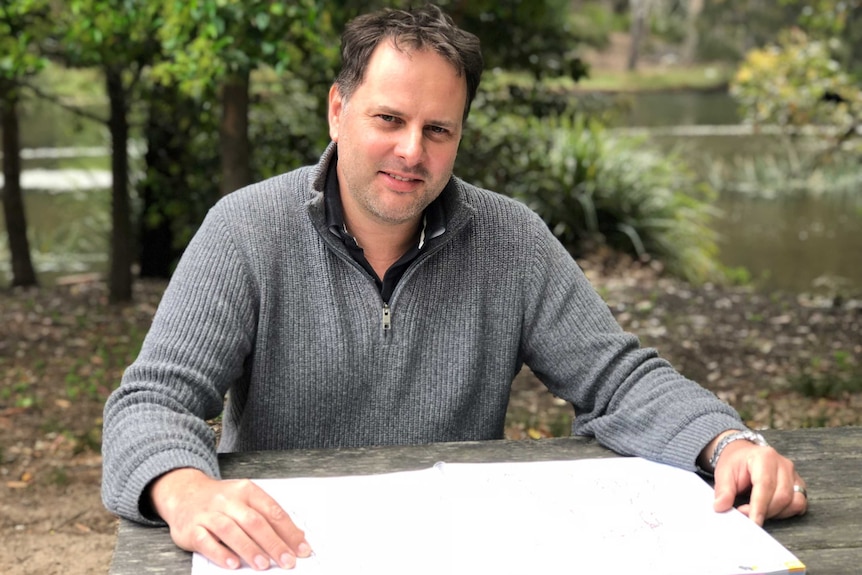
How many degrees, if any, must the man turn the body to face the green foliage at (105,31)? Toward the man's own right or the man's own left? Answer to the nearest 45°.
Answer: approximately 135° to the man's own right

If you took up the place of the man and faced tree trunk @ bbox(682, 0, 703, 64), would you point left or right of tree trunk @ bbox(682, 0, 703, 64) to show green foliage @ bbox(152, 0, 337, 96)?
left

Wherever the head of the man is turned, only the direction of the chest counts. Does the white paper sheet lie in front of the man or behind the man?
in front

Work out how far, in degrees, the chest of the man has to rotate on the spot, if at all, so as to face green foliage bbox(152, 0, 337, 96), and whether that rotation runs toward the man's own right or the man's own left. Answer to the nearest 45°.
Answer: approximately 180°

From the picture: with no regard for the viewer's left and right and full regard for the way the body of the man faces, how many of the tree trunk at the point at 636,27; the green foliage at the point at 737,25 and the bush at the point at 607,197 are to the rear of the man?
3

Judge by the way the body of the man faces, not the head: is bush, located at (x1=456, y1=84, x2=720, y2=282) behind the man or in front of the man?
behind

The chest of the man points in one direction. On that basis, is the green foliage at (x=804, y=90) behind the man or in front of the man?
behind

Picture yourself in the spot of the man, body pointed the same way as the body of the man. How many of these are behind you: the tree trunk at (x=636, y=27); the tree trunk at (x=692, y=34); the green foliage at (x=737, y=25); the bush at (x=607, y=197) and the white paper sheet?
4

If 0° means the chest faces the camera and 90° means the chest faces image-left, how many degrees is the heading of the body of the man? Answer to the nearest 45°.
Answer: approximately 0°

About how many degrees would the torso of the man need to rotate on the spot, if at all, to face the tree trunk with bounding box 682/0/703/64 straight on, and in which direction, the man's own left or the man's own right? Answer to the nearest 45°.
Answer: approximately 180°

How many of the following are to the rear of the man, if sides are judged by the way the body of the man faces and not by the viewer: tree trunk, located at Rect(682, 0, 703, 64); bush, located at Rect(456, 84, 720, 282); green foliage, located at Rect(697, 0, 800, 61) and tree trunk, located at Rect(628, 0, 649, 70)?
4

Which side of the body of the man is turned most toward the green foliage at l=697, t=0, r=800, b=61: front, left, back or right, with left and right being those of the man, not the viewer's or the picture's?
back
